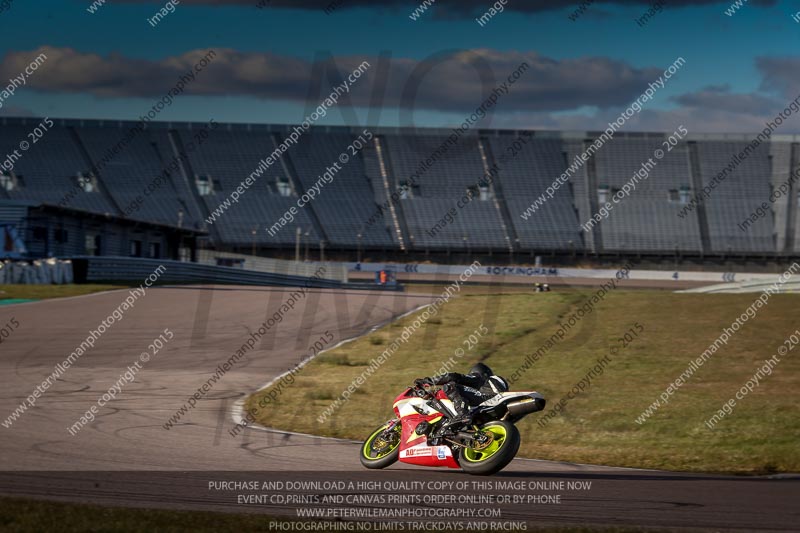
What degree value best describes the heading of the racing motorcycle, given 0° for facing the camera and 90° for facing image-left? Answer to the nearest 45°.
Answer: approximately 135°
